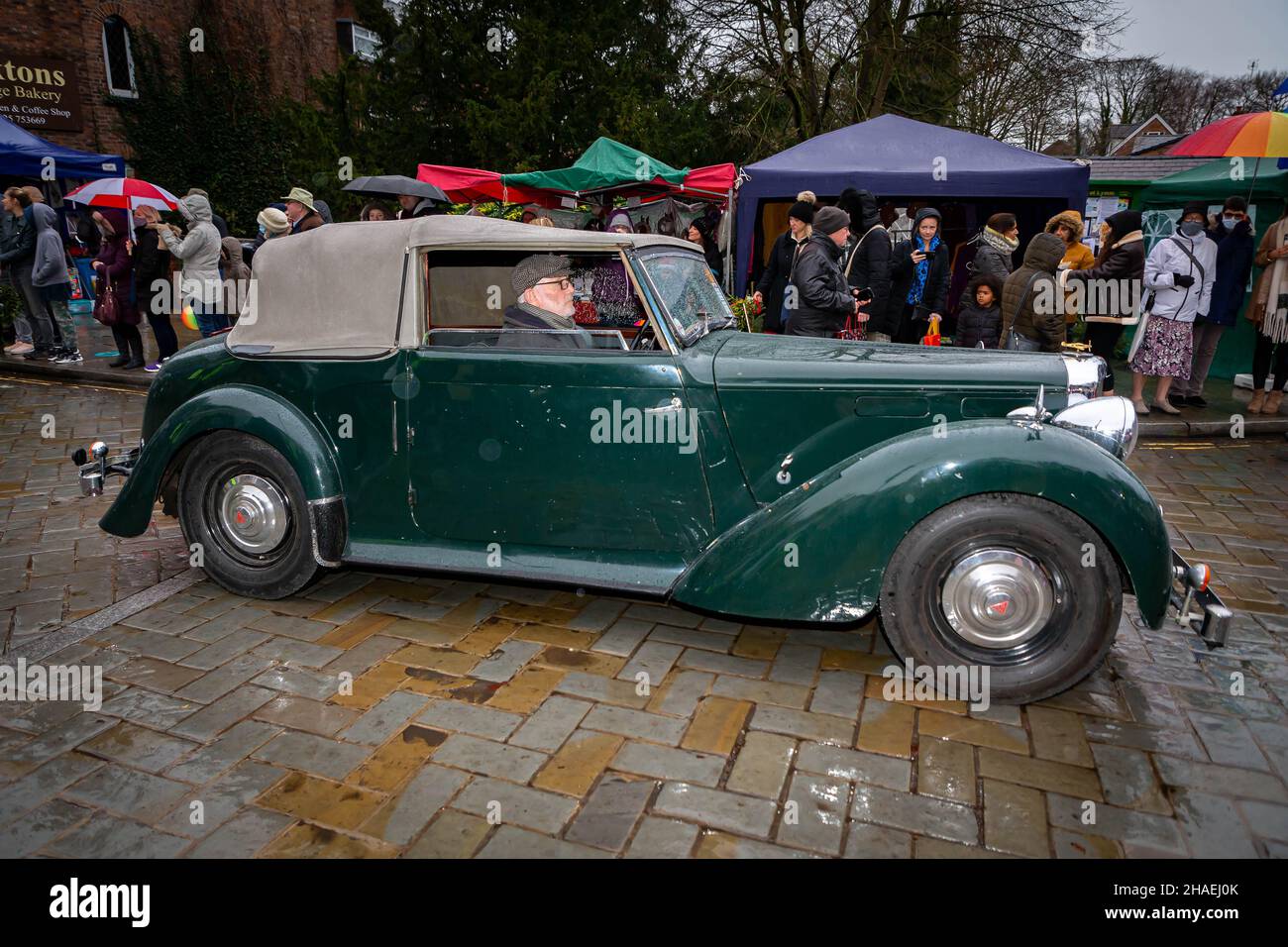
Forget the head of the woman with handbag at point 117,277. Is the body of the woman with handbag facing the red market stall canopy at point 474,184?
no

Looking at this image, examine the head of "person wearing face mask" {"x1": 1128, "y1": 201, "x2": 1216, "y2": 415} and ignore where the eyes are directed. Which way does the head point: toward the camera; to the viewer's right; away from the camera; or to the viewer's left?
toward the camera

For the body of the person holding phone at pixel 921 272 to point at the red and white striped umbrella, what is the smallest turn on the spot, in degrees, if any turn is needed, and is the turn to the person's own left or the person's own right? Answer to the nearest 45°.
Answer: approximately 90° to the person's own right

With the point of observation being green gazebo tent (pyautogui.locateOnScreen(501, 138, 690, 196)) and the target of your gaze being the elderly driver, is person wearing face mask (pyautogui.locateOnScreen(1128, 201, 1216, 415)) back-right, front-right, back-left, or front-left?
front-left

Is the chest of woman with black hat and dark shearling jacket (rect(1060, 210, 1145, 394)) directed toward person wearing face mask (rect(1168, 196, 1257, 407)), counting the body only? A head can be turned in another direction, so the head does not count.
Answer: no

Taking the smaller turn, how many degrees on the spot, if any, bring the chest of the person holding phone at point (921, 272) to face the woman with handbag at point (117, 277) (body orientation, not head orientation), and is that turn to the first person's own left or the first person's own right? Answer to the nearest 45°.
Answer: approximately 90° to the first person's own right

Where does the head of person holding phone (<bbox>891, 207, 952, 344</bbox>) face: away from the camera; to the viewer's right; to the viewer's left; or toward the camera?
toward the camera

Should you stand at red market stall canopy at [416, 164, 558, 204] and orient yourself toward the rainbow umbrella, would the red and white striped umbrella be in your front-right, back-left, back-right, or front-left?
back-right

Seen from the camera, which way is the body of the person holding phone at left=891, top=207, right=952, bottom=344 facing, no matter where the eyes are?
toward the camera

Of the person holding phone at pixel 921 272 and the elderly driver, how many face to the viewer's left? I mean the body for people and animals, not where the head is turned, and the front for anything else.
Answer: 0

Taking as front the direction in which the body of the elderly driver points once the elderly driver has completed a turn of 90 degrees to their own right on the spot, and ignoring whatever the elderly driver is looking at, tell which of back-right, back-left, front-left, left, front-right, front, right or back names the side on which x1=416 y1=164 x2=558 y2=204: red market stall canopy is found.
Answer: back

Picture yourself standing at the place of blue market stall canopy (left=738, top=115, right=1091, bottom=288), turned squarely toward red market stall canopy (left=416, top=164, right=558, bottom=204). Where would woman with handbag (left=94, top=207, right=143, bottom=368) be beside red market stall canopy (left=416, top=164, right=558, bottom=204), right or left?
left

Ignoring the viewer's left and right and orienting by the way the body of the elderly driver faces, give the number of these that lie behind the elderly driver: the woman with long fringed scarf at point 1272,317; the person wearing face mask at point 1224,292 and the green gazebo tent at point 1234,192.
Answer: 0

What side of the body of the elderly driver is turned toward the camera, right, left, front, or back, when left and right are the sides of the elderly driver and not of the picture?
right

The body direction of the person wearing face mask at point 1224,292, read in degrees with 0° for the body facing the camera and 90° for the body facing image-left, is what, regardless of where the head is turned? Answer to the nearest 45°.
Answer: approximately 45°
